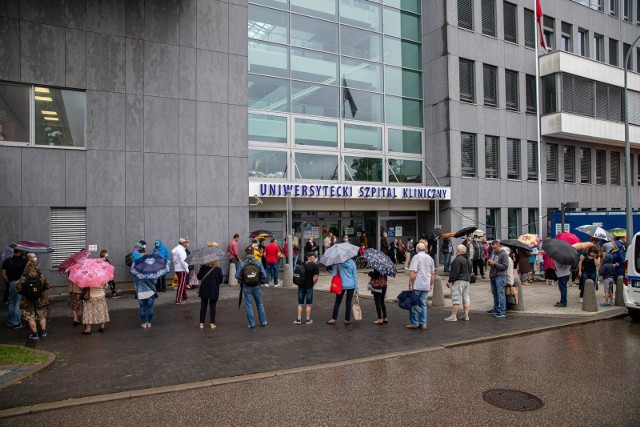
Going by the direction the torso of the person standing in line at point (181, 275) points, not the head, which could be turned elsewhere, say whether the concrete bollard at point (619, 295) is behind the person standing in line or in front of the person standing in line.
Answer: in front

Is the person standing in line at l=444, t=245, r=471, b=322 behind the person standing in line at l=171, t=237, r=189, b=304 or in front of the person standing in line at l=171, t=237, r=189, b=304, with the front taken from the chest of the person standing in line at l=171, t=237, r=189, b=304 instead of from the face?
in front

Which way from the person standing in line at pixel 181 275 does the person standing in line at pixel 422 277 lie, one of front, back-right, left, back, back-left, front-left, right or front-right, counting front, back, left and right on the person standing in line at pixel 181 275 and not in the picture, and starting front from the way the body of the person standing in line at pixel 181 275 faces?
front-right

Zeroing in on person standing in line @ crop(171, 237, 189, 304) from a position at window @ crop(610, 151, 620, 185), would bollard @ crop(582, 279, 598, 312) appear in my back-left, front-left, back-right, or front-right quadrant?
front-left

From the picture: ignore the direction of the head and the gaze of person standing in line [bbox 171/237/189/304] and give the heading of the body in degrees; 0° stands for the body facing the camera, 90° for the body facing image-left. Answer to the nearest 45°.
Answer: approximately 270°

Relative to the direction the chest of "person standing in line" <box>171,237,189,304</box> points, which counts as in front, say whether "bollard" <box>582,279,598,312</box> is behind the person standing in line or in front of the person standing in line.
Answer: in front
